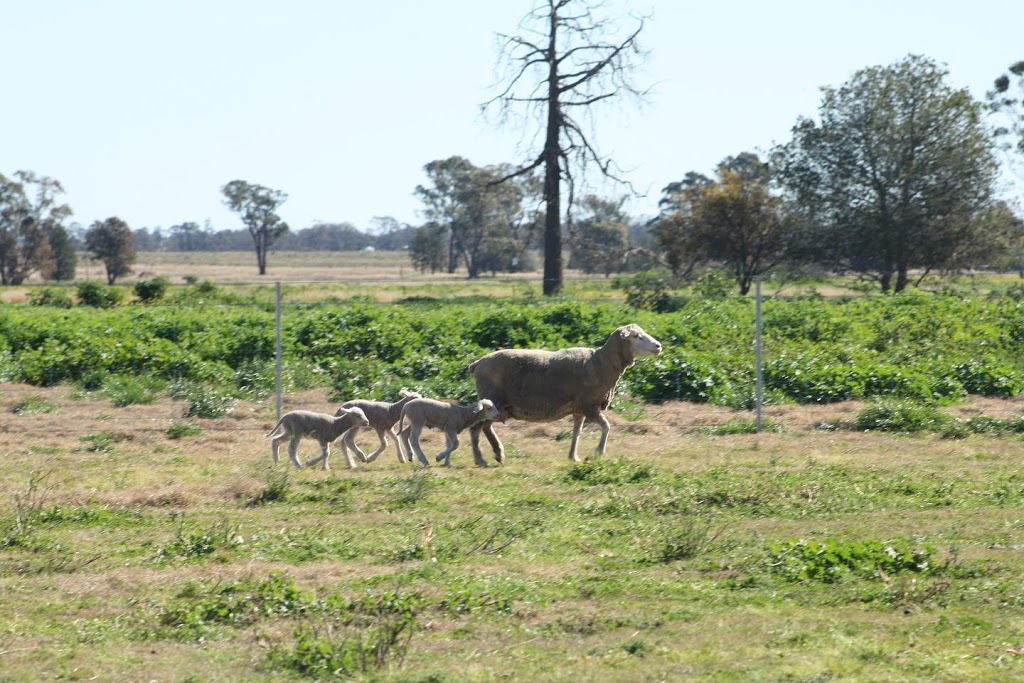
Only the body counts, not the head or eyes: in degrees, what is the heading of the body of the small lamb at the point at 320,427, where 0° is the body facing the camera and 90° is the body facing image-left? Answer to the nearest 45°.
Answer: approximately 270°

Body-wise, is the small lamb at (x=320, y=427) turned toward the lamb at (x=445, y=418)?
yes

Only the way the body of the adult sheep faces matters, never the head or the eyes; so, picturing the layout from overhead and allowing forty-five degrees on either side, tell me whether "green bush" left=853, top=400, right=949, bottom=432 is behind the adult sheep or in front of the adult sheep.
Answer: in front

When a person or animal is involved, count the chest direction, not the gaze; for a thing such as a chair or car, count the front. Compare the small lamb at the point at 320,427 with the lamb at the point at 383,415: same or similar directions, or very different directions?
same or similar directions

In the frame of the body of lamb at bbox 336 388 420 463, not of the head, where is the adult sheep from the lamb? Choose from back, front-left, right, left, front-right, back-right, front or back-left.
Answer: front

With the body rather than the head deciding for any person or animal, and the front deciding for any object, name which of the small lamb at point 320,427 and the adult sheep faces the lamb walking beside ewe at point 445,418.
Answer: the small lamb

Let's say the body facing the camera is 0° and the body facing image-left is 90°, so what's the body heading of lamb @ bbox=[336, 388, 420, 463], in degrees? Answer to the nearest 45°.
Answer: approximately 270°

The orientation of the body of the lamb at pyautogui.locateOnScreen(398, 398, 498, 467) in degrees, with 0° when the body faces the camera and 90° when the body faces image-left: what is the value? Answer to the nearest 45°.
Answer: approximately 270°

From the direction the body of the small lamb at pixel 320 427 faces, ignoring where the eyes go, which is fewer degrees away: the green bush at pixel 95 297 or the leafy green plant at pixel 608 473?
the leafy green plant

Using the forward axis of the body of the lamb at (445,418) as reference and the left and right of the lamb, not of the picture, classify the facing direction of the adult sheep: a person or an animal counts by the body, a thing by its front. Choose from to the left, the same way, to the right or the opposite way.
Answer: the same way

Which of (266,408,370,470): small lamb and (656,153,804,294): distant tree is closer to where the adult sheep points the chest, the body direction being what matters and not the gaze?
the distant tree

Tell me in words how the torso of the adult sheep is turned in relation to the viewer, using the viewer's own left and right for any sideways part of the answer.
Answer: facing to the right of the viewer

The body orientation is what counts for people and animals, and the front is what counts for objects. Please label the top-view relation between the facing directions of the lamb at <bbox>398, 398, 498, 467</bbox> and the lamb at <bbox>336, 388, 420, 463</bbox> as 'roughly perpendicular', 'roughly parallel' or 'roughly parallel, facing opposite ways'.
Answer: roughly parallel
